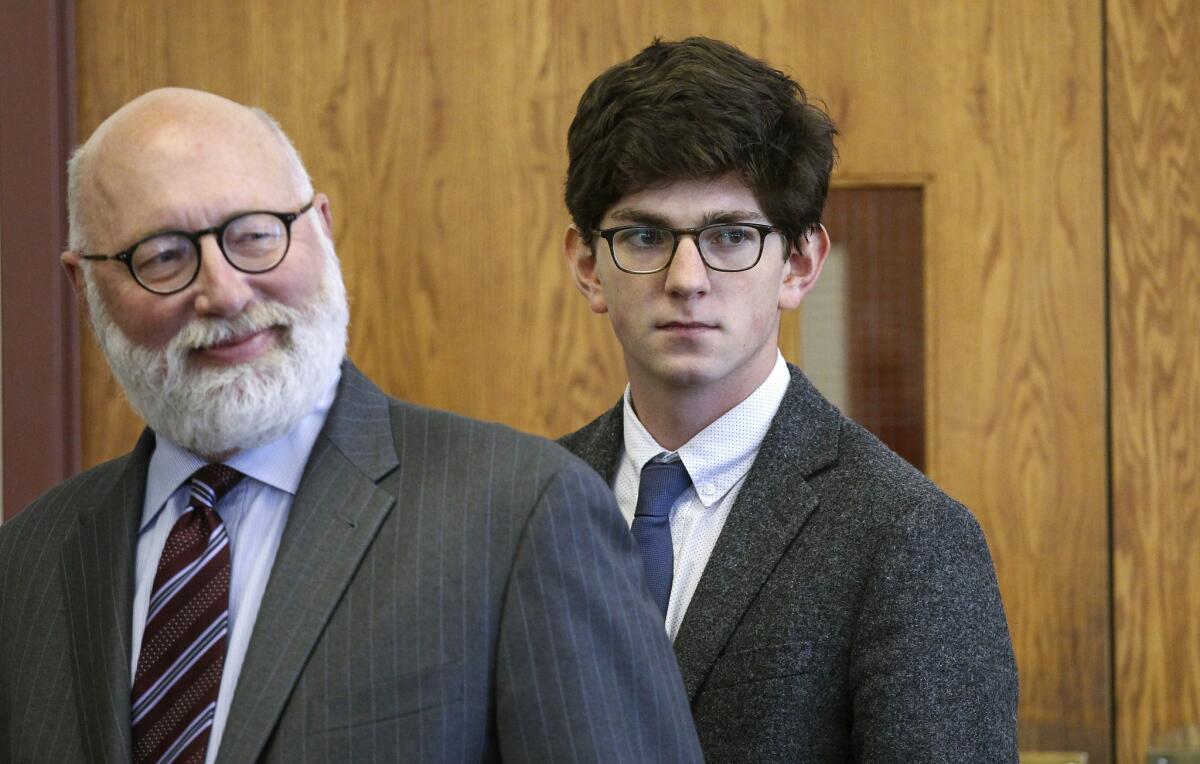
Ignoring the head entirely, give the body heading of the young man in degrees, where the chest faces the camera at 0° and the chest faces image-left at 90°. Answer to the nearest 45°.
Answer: approximately 45°
